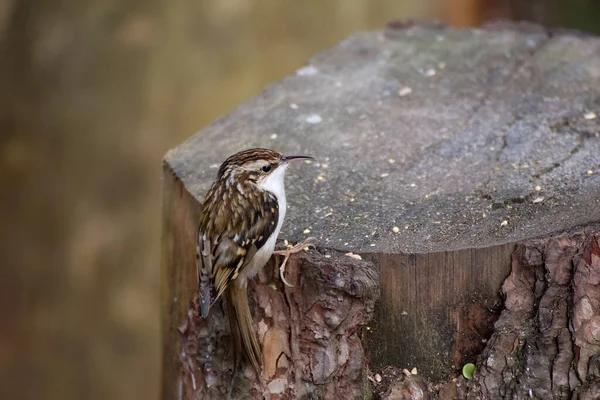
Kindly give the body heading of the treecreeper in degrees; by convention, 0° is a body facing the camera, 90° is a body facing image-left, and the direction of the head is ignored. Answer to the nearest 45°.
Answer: approximately 270°
